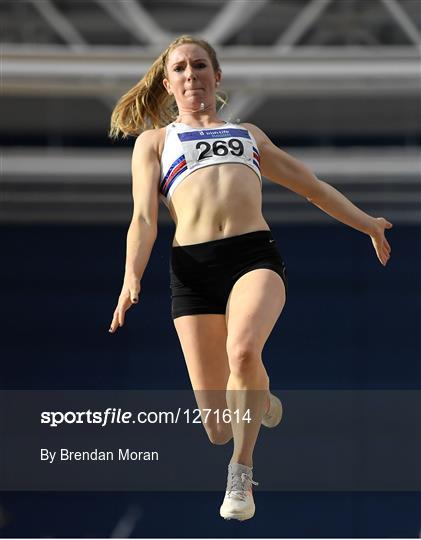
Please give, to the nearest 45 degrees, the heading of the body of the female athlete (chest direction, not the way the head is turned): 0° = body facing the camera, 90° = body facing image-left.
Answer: approximately 0°
